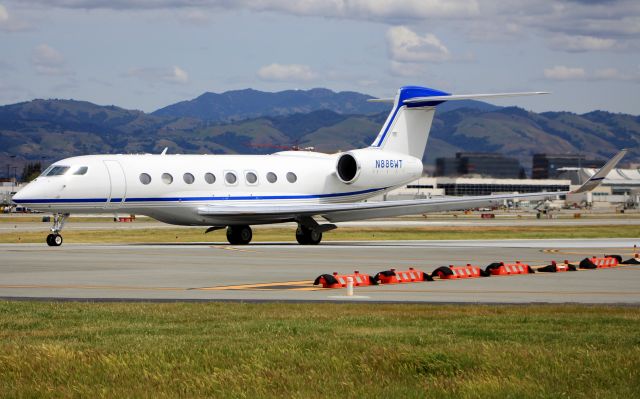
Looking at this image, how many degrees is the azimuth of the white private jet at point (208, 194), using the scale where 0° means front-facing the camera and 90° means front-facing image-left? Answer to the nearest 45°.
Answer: approximately 45°
